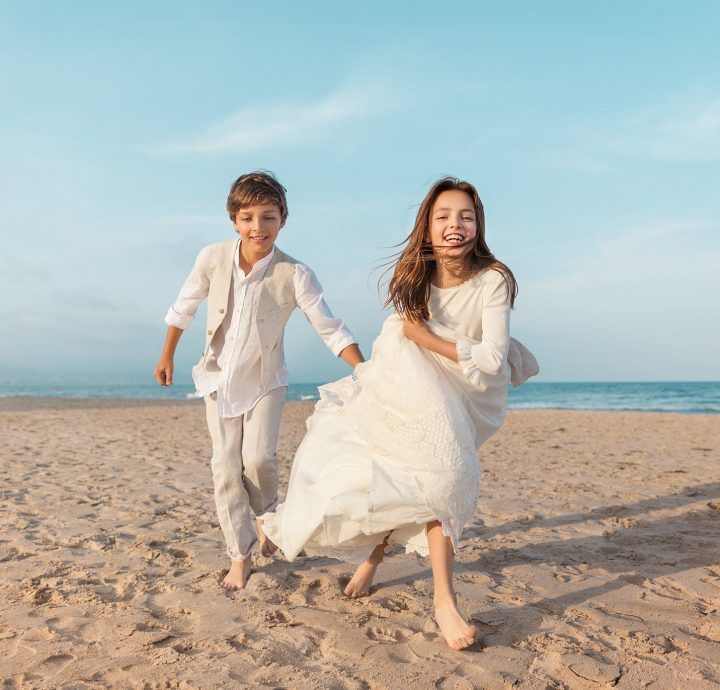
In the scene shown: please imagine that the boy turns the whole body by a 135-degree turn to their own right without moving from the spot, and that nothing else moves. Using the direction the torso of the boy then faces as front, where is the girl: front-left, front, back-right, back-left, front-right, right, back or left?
back

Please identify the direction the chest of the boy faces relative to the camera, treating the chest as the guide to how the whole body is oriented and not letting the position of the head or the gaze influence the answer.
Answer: toward the camera
